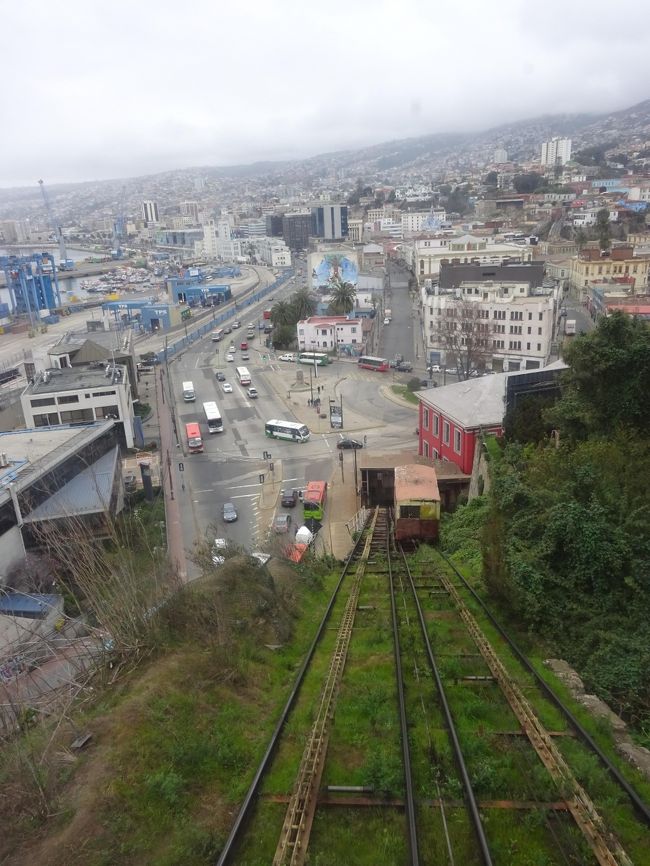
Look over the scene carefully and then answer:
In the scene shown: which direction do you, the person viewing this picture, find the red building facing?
facing the viewer and to the left of the viewer

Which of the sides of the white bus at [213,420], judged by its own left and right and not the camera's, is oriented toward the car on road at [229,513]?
front

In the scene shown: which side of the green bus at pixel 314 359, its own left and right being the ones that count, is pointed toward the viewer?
left

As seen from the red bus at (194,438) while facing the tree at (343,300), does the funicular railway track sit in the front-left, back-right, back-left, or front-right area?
back-right

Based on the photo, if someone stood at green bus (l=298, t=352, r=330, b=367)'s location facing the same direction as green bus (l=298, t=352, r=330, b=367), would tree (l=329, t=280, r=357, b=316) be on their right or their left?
on their right

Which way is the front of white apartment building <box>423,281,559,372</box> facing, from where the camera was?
facing the viewer

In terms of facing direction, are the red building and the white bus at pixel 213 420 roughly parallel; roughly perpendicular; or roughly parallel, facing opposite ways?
roughly perpendicular

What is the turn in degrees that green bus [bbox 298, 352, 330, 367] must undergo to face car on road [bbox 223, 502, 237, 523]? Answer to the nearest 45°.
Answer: approximately 90° to its left

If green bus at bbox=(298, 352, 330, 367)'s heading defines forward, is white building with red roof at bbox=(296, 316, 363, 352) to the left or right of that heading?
on its right

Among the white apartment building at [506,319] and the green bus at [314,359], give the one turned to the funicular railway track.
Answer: the white apartment building

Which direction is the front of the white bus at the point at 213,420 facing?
toward the camera

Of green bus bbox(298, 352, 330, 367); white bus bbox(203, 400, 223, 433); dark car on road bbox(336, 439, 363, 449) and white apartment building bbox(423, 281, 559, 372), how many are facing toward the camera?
2

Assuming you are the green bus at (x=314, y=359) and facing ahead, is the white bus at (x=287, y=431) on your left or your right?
on your left

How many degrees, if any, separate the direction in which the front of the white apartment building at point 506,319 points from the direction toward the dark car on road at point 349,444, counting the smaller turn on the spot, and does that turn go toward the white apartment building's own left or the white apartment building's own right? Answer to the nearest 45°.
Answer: approximately 45° to the white apartment building's own right

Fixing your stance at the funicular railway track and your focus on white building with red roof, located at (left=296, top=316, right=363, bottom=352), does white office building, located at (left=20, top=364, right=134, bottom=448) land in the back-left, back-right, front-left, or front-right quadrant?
front-left

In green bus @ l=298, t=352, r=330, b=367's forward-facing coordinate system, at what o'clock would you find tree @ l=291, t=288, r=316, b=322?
The tree is roughly at 3 o'clock from the green bus.
